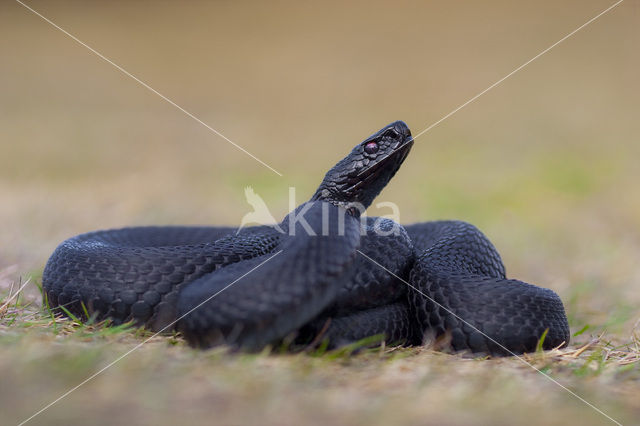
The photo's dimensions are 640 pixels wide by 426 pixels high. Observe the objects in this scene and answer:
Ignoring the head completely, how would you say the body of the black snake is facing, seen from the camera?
to the viewer's right
